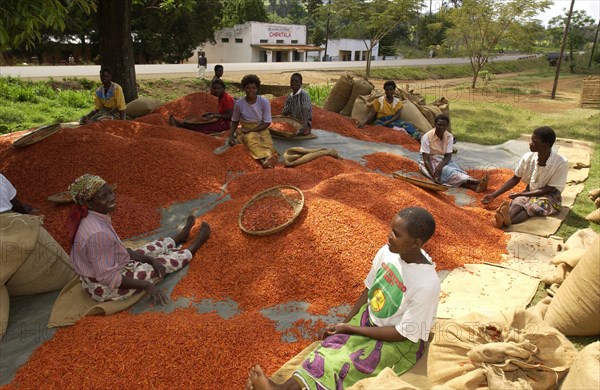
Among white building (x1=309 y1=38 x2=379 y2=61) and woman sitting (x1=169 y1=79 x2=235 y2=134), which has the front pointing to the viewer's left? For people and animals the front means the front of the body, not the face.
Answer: the woman sitting

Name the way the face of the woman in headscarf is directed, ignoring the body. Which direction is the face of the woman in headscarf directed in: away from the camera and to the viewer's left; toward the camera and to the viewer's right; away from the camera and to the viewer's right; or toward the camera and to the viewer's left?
toward the camera and to the viewer's right

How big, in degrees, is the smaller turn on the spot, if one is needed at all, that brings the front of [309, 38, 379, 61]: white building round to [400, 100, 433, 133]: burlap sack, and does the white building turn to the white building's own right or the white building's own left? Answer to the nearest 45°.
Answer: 0° — it already faces it

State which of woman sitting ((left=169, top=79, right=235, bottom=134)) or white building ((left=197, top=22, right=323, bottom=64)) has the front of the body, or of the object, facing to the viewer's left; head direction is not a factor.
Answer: the woman sitting

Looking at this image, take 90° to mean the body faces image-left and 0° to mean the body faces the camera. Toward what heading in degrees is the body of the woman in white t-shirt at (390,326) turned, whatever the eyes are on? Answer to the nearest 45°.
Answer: approximately 45°

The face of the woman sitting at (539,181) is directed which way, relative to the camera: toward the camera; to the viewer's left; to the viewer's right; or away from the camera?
to the viewer's left

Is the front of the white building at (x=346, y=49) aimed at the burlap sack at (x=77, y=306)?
yes

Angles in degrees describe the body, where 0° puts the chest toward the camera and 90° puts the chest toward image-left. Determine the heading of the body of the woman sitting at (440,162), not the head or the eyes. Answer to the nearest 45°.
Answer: approximately 315°

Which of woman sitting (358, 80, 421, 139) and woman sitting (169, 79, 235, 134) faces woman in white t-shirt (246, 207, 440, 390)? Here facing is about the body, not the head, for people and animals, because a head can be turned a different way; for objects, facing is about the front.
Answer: woman sitting (358, 80, 421, 139)

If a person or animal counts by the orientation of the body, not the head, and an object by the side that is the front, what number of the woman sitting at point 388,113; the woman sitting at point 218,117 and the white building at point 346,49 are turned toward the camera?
2

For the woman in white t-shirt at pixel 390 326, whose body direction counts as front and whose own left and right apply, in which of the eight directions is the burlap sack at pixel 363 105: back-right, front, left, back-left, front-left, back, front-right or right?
back-right

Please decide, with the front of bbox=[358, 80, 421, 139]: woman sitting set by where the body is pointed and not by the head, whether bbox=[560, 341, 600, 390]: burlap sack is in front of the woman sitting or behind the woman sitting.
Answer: in front

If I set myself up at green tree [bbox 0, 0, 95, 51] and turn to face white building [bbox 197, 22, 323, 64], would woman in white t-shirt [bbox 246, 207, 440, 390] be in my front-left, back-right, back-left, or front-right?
back-right

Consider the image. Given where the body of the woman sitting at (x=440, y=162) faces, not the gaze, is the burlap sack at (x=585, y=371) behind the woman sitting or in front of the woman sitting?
in front
